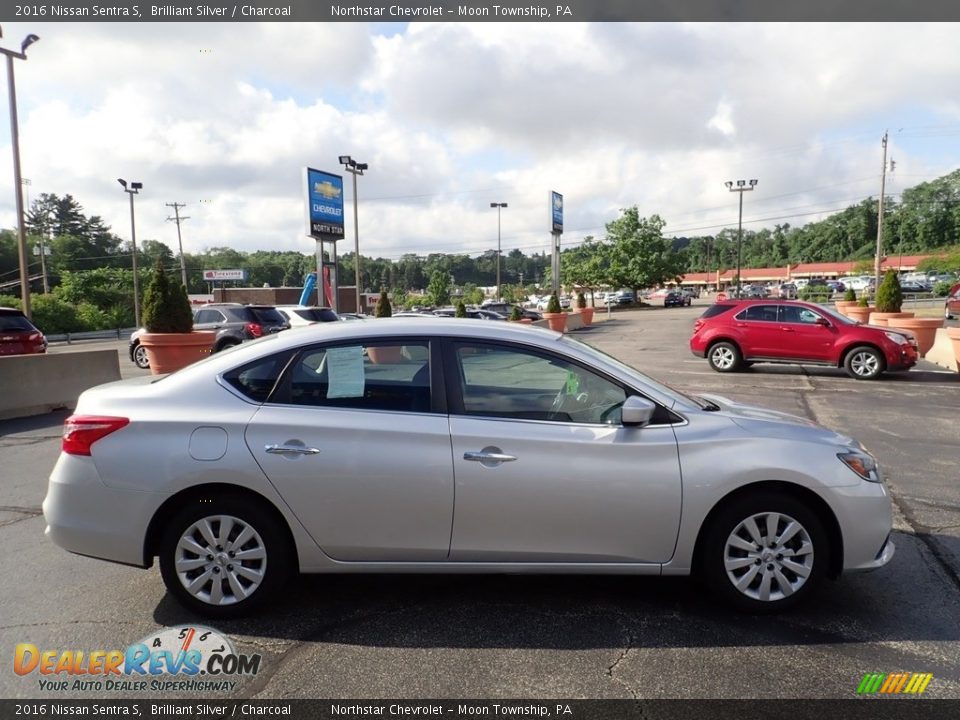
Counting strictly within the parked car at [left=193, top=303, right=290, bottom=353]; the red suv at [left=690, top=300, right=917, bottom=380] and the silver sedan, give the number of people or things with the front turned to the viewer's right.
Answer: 2

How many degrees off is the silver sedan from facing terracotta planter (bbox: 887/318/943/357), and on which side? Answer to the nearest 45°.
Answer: approximately 45° to its left

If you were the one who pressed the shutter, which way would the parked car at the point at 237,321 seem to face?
facing away from the viewer and to the left of the viewer

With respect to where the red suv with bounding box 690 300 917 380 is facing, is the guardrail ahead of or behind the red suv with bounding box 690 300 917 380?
behind

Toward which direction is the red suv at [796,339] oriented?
to the viewer's right

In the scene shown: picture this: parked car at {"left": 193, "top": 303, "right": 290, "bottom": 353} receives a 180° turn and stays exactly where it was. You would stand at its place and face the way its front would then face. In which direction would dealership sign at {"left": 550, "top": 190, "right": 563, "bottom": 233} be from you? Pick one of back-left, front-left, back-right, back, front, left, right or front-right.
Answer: left

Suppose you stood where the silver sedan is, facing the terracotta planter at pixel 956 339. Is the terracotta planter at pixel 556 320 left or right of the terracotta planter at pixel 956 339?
left

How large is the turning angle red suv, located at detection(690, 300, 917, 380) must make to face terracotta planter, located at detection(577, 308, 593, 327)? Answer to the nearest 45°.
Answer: approximately 135° to its left

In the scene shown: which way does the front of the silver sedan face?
to the viewer's right

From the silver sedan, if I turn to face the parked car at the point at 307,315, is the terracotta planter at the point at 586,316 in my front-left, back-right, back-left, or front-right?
front-right

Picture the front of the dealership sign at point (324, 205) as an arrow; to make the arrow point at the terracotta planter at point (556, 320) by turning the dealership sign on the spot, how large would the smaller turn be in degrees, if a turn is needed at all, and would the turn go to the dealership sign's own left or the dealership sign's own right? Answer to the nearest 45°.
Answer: approximately 45° to the dealership sign's own left

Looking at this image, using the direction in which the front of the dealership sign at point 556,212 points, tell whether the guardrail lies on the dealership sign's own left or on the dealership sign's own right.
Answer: on the dealership sign's own right

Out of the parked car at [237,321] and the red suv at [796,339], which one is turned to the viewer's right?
the red suv

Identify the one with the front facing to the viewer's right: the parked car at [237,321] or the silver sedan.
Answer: the silver sedan

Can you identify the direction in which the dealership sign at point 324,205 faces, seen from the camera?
facing the viewer and to the right of the viewer

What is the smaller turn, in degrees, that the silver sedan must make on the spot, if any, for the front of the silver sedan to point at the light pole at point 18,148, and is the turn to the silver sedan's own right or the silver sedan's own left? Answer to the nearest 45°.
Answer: approximately 135° to the silver sedan's own left

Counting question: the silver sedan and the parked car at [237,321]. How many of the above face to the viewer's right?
1
